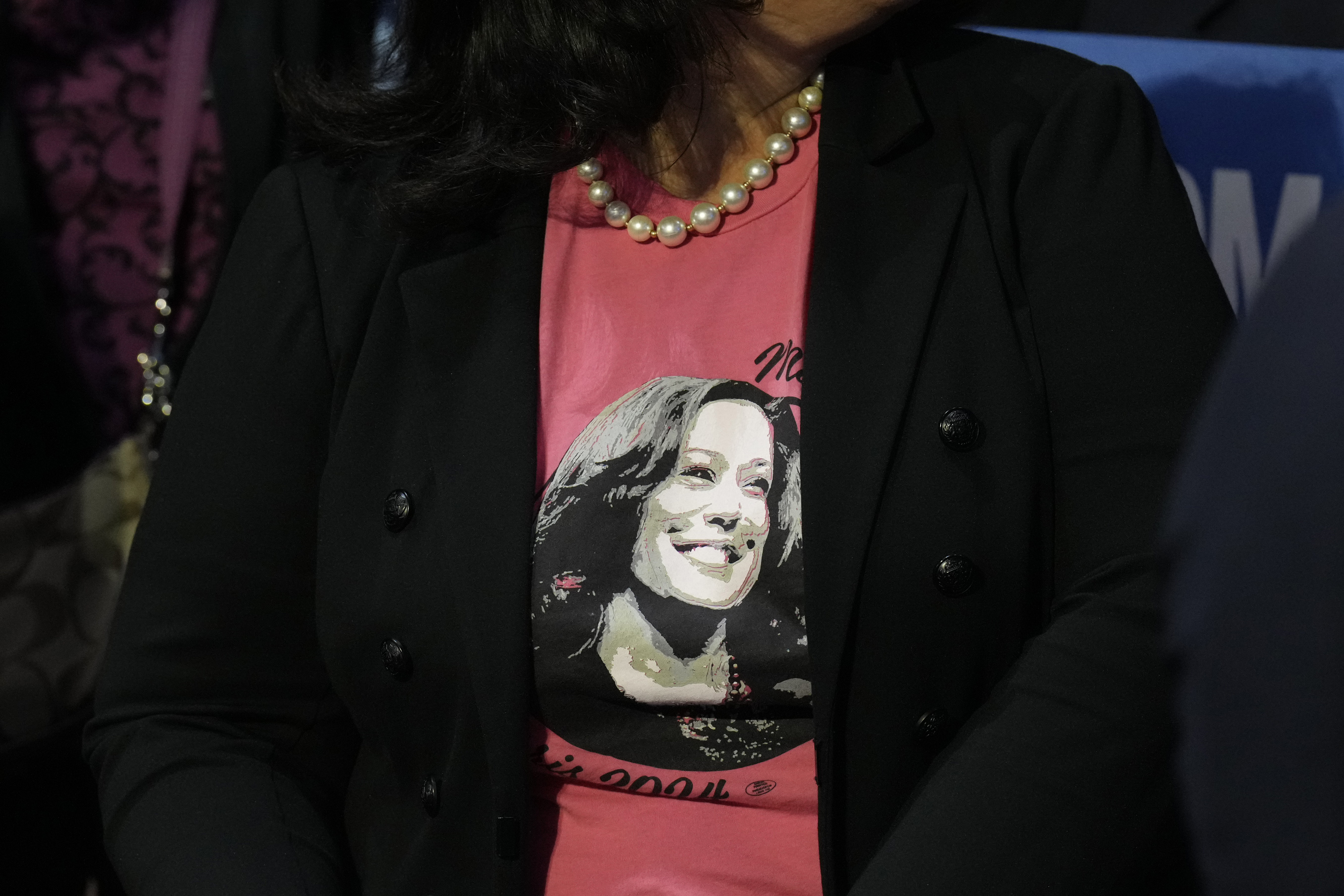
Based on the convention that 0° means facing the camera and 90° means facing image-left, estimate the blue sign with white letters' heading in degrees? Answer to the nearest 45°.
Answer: approximately 0°

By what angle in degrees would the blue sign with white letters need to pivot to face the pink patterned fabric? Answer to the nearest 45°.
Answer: approximately 90° to its right
